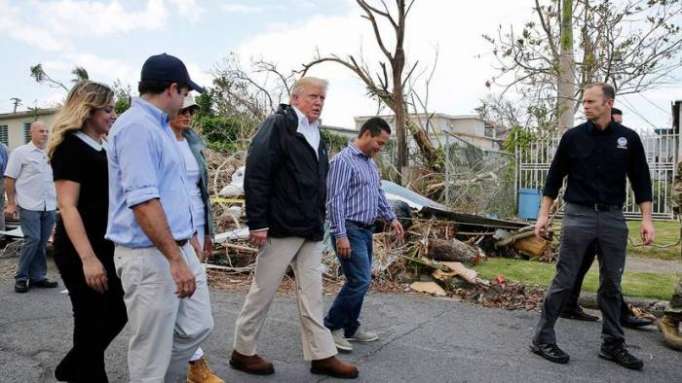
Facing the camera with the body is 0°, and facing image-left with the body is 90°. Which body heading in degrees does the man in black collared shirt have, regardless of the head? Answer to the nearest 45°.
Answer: approximately 0°

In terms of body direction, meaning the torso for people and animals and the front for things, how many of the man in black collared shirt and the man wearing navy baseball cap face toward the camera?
1

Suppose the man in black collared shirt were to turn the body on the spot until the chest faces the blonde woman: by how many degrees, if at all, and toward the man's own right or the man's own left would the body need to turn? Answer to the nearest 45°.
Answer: approximately 45° to the man's own right

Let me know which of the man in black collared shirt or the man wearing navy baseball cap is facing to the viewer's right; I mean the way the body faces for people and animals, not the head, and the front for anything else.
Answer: the man wearing navy baseball cap

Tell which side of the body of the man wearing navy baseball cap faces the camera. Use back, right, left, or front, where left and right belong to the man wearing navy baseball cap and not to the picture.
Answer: right

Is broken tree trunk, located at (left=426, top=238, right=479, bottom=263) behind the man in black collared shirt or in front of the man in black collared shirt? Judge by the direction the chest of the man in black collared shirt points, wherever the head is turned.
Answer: behind
